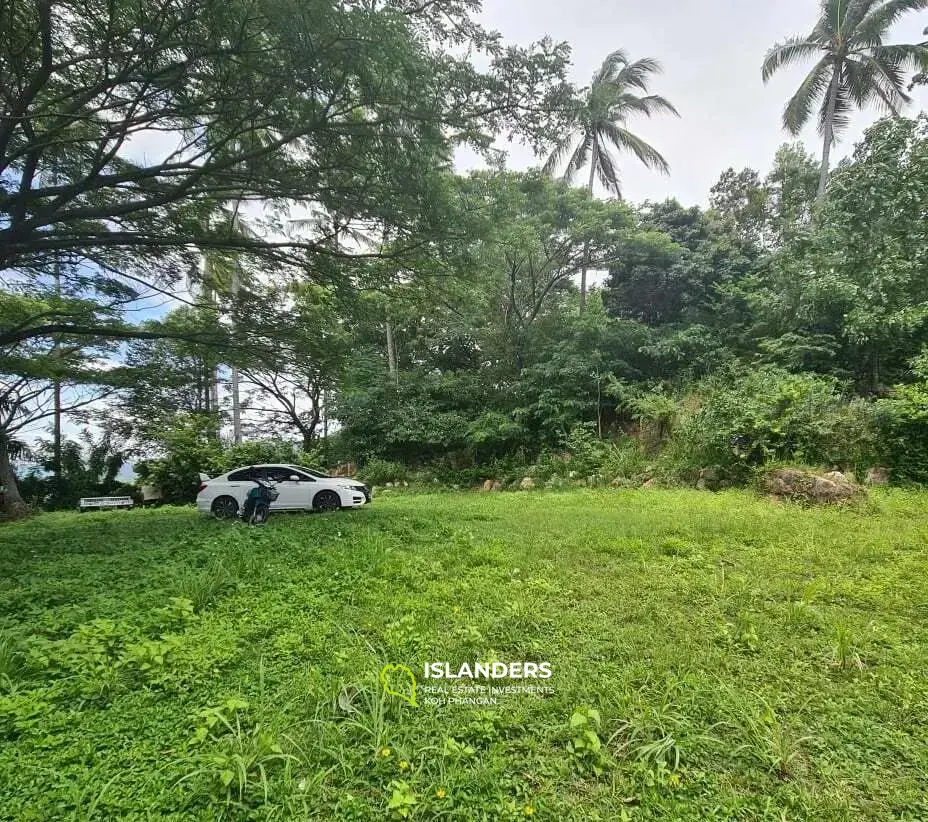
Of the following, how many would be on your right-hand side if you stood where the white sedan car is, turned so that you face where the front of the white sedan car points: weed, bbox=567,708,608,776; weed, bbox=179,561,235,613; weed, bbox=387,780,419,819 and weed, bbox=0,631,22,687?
4

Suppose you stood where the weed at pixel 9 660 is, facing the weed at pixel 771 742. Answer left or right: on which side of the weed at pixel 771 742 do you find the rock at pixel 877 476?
left

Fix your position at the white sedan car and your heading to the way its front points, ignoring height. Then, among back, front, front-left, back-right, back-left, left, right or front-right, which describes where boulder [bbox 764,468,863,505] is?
front-right

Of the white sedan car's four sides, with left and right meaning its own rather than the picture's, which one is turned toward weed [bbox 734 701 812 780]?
right

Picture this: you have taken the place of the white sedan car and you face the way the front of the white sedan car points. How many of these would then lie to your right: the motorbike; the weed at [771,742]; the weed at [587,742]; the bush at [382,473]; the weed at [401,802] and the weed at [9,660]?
5

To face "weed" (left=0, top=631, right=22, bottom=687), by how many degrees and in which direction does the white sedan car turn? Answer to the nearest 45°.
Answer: approximately 90° to its right

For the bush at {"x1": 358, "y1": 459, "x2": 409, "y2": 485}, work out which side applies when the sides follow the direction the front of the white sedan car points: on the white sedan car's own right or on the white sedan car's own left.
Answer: on the white sedan car's own left

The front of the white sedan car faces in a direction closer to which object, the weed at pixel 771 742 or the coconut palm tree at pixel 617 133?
the coconut palm tree

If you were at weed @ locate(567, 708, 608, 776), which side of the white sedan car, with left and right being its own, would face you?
right

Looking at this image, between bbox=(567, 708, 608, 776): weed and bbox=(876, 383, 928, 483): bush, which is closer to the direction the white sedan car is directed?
the bush

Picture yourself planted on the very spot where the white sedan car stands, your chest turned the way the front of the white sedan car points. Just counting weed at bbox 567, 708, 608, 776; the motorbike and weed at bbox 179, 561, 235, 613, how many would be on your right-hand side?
3

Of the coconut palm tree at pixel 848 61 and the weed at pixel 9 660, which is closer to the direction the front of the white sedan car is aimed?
the coconut palm tree

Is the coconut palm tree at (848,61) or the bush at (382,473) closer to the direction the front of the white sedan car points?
the coconut palm tree

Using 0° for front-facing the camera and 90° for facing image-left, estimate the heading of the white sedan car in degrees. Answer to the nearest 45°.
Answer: approximately 270°
